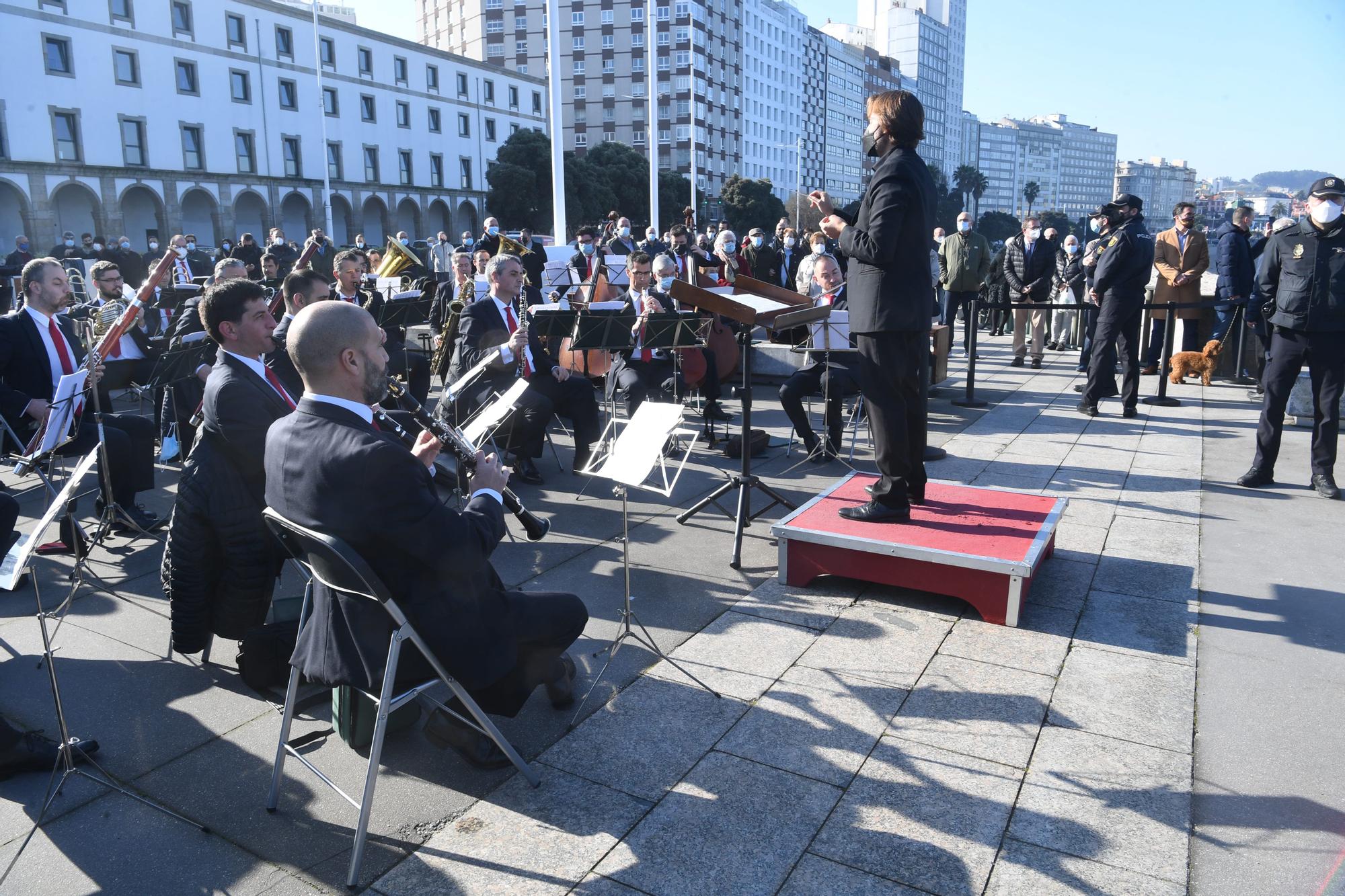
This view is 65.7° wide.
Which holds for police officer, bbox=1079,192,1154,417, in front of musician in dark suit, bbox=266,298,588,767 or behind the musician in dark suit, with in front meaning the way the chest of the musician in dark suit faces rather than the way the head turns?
in front

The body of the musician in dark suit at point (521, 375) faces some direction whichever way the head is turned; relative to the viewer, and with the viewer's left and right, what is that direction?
facing the viewer and to the right of the viewer

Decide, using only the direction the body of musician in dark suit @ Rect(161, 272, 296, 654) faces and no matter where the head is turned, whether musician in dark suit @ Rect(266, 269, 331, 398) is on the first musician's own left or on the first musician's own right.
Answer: on the first musician's own left

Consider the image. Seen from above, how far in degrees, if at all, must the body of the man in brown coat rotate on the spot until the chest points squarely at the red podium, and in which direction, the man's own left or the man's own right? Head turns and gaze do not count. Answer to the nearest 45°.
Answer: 0° — they already face it

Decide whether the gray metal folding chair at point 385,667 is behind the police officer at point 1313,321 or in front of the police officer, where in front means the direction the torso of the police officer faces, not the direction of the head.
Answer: in front

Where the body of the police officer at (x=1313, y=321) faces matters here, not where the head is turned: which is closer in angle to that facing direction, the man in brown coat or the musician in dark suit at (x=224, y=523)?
the musician in dark suit

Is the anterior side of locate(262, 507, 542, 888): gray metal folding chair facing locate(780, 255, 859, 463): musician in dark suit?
yes

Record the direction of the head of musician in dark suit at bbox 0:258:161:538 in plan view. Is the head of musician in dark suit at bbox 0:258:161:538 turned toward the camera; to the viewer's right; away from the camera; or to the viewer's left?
to the viewer's right

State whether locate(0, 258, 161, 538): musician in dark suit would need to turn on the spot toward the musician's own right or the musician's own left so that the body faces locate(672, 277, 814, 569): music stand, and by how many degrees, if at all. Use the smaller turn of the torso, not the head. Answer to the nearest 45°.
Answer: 0° — they already face it

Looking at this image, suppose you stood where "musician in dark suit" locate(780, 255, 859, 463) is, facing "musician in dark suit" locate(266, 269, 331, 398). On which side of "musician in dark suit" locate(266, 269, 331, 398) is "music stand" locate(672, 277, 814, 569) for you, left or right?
left

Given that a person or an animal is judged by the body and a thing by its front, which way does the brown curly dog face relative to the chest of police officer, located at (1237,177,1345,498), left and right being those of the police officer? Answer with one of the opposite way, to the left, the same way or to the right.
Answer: to the left

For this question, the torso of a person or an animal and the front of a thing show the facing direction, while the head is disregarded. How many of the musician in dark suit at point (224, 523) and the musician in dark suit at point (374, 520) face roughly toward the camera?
0

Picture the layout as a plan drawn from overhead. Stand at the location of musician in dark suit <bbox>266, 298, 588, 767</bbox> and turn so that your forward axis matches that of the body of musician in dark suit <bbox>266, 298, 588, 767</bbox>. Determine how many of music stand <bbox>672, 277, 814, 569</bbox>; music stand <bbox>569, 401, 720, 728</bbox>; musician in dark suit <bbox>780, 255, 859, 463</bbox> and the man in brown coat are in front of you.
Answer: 4

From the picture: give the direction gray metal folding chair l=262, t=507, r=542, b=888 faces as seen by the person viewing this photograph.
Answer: facing away from the viewer and to the right of the viewer

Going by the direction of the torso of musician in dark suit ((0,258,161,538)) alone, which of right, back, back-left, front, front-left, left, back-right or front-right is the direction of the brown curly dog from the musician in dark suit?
front-left

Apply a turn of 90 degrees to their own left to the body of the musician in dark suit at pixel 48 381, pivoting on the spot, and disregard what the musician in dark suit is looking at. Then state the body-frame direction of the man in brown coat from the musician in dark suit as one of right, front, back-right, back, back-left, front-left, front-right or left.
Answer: front-right

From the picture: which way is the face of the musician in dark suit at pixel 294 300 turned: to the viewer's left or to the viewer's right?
to the viewer's right

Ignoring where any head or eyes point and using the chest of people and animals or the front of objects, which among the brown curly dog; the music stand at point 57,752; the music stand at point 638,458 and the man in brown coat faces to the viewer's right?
the brown curly dog

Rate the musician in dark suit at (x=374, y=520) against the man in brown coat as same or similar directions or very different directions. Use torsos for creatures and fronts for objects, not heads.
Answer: very different directions

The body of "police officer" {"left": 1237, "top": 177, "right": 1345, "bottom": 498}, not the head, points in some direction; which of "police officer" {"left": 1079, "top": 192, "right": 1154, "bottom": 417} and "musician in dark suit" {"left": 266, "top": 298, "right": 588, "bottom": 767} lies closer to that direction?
the musician in dark suit
